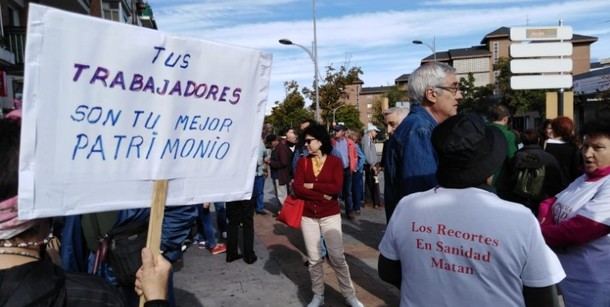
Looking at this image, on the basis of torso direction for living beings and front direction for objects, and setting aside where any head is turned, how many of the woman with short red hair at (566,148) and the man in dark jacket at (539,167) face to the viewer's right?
0

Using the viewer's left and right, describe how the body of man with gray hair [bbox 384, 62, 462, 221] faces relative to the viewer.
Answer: facing to the right of the viewer

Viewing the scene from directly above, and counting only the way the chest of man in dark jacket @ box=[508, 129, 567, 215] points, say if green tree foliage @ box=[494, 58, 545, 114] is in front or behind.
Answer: in front

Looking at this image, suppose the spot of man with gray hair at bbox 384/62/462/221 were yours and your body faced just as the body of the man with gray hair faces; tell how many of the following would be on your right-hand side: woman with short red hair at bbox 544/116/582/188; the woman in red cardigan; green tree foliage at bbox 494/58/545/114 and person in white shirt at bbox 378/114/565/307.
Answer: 1

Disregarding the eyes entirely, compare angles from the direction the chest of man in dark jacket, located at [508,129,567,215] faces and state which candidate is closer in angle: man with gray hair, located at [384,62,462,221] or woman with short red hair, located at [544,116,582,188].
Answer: the woman with short red hair

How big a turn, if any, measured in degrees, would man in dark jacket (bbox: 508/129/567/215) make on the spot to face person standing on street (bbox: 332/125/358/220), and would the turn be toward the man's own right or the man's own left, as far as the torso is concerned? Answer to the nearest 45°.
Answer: approximately 45° to the man's own left

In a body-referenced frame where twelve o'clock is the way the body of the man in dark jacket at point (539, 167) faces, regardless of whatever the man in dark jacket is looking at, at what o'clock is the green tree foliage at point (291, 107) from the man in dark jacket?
The green tree foliage is roughly at 11 o'clock from the man in dark jacket.

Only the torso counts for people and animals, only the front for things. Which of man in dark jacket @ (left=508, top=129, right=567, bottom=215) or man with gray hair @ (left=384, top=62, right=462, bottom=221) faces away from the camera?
the man in dark jacket

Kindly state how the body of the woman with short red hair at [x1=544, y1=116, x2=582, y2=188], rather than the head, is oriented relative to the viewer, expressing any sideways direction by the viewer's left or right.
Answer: facing away from the viewer

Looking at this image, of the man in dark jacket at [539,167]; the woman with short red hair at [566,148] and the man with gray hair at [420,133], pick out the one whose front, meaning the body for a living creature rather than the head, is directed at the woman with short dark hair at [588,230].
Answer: the man with gray hair

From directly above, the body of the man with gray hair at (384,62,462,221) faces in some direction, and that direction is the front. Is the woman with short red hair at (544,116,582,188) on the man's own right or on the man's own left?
on the man's own left

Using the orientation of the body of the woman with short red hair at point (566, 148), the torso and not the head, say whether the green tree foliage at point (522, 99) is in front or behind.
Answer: in front

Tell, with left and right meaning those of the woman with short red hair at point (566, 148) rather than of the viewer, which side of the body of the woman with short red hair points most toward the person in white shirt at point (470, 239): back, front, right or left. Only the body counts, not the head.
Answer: back

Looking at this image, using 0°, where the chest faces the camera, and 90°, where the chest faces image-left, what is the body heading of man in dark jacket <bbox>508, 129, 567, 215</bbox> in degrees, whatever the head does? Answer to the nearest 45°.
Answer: approximately 180°

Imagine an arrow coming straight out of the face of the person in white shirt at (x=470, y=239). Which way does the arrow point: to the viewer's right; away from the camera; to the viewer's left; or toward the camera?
away from the camera

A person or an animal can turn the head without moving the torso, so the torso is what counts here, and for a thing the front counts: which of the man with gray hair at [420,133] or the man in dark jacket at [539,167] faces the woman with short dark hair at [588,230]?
the man with gray hair

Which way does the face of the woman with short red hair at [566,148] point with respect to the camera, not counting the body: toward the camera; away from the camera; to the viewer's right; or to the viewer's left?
away from the camera

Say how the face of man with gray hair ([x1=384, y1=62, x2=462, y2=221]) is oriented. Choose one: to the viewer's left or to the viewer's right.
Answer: to the viewer's right
